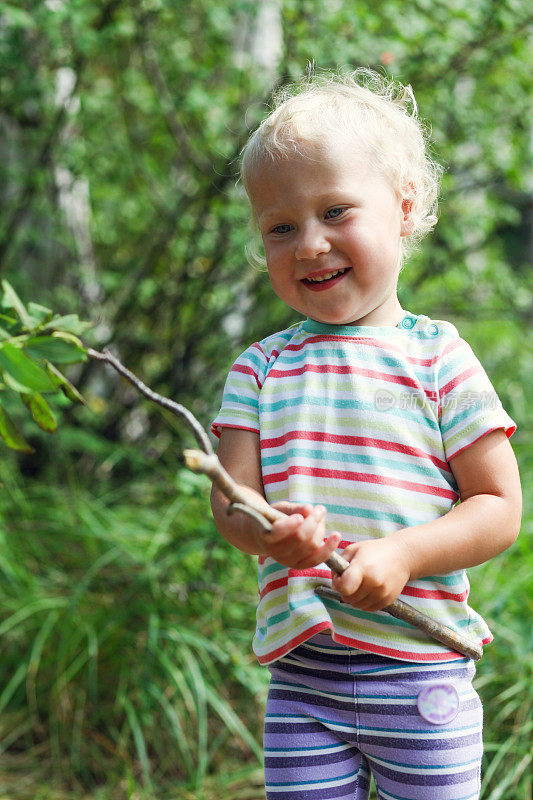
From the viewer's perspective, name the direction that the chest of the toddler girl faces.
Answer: toward the camera
